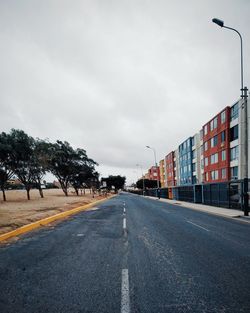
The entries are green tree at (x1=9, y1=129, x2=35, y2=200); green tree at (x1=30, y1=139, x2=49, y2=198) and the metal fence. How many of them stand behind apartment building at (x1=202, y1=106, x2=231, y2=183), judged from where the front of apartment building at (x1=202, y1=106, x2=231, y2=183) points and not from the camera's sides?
0

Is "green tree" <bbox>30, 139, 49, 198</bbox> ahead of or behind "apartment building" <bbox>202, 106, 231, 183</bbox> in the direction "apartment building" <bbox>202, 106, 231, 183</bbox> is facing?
ahead

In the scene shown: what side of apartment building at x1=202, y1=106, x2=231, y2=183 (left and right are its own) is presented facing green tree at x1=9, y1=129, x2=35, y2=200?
front

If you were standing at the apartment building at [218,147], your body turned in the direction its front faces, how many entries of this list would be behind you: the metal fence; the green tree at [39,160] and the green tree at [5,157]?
0

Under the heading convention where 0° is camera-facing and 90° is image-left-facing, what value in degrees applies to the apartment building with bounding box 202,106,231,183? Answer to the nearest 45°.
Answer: approximately 45°

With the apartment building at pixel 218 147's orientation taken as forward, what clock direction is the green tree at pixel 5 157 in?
The green tree is roughly at 12 o'clock from the apartment building.
